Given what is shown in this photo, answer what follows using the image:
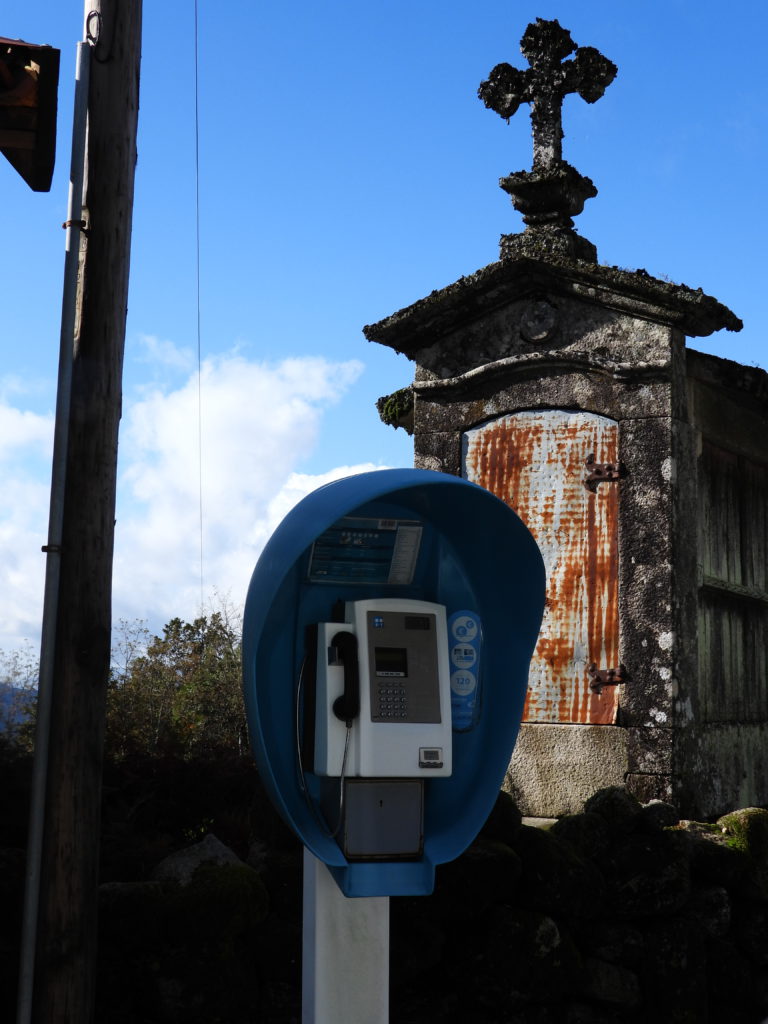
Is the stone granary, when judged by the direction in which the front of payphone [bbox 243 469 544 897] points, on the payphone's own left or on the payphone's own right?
on the payphone's own left

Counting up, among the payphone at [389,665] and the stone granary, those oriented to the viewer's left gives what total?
0

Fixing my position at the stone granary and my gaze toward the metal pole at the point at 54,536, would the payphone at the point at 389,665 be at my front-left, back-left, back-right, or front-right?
front-left

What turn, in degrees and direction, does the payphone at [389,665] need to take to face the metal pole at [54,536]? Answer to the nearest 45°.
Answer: approximately 135° to its right

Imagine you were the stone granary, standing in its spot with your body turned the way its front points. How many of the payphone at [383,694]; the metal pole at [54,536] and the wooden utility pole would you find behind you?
0

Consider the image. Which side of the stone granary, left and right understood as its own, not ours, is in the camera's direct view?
front

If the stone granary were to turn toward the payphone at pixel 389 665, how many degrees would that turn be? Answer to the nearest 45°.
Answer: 0° — it already faces it

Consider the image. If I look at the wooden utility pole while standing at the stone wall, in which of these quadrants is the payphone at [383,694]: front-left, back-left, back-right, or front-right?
front-left
